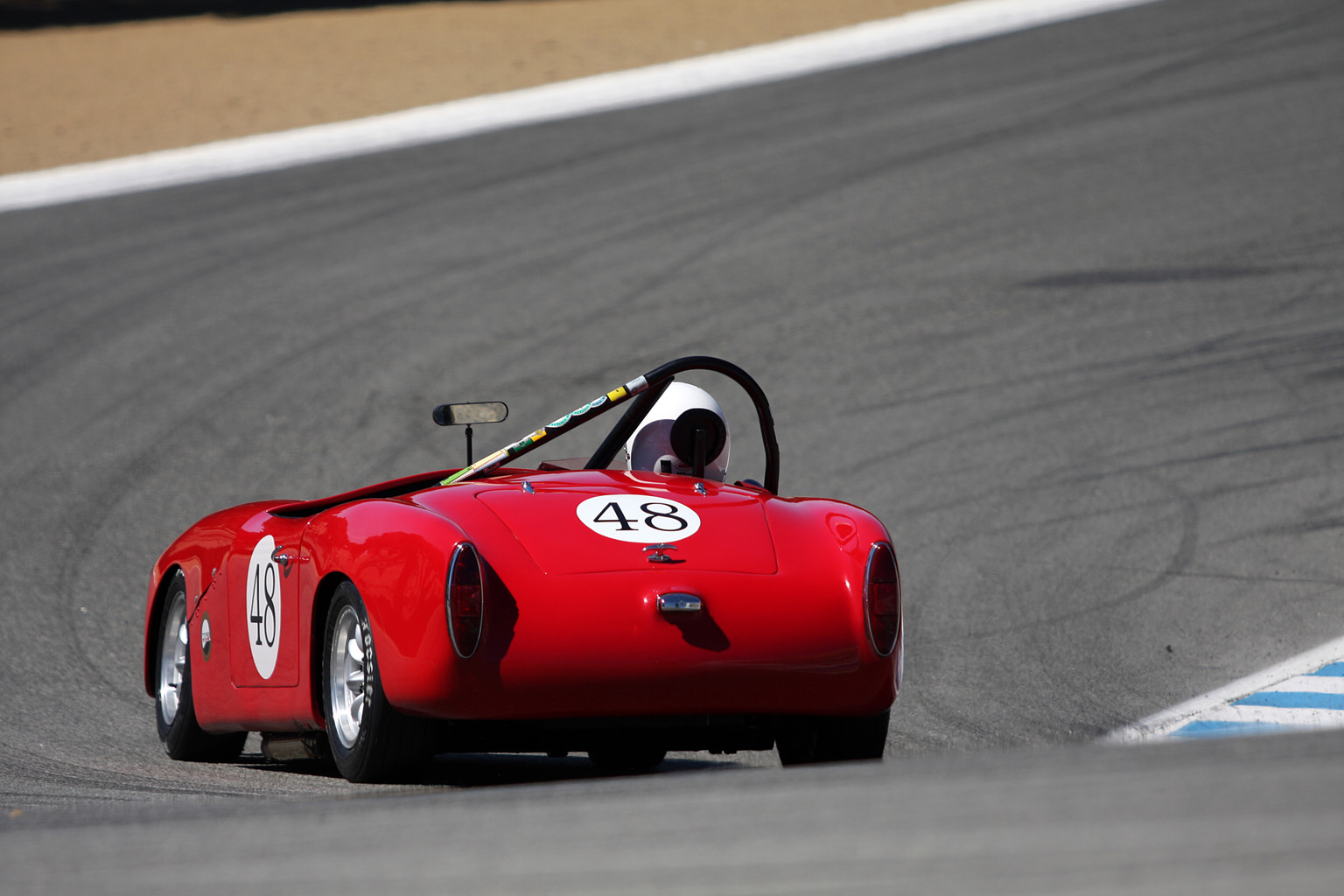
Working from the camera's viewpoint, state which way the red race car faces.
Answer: facing away from the viewer and to the left of the viewer
